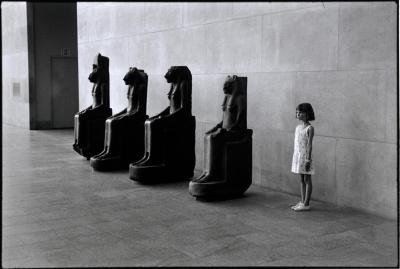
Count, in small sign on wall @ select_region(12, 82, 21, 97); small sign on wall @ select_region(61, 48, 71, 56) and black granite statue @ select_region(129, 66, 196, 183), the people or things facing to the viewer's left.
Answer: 1

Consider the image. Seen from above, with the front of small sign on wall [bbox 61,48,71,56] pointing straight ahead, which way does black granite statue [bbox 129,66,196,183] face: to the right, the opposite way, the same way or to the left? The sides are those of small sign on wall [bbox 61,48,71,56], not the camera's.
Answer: to the right

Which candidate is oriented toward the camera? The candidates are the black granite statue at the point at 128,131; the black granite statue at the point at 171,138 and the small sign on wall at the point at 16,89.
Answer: the small sign on wall

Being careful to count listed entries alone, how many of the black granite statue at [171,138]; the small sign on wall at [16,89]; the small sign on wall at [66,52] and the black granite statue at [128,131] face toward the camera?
2

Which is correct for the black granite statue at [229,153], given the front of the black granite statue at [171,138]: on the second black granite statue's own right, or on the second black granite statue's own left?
on the second black granite statue's own left

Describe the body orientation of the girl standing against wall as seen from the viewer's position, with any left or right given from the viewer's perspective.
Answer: facing the viewer and to the left of the viewer

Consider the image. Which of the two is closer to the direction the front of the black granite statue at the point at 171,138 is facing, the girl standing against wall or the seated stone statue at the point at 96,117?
the seated stone statue

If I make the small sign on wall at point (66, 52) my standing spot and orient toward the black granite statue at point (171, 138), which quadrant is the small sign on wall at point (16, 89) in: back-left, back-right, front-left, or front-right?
back-right

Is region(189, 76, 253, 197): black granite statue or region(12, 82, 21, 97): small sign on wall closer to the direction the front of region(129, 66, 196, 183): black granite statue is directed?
the small sign on wall

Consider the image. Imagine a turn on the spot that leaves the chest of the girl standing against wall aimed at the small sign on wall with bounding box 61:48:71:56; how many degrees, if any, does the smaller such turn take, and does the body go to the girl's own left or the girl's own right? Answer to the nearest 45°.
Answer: approximately 90° to the girl's own right

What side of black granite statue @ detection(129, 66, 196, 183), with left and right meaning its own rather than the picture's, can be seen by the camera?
left

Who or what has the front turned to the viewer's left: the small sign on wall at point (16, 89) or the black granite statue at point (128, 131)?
the black granite statue

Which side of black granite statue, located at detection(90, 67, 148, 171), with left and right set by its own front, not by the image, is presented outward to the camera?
left

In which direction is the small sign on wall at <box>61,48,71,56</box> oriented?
toward the camera
